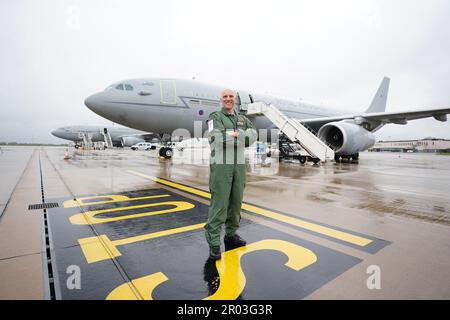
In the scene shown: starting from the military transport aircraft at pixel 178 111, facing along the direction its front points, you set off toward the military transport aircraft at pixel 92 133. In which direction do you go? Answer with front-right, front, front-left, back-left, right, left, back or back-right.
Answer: right

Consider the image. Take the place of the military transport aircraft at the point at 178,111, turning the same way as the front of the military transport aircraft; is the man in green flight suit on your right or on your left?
on your left

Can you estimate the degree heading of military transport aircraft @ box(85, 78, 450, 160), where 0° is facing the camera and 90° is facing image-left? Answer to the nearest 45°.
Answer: approximately 45°

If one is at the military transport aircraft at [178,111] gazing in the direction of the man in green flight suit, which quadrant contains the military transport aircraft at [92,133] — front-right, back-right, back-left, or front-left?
back-right
